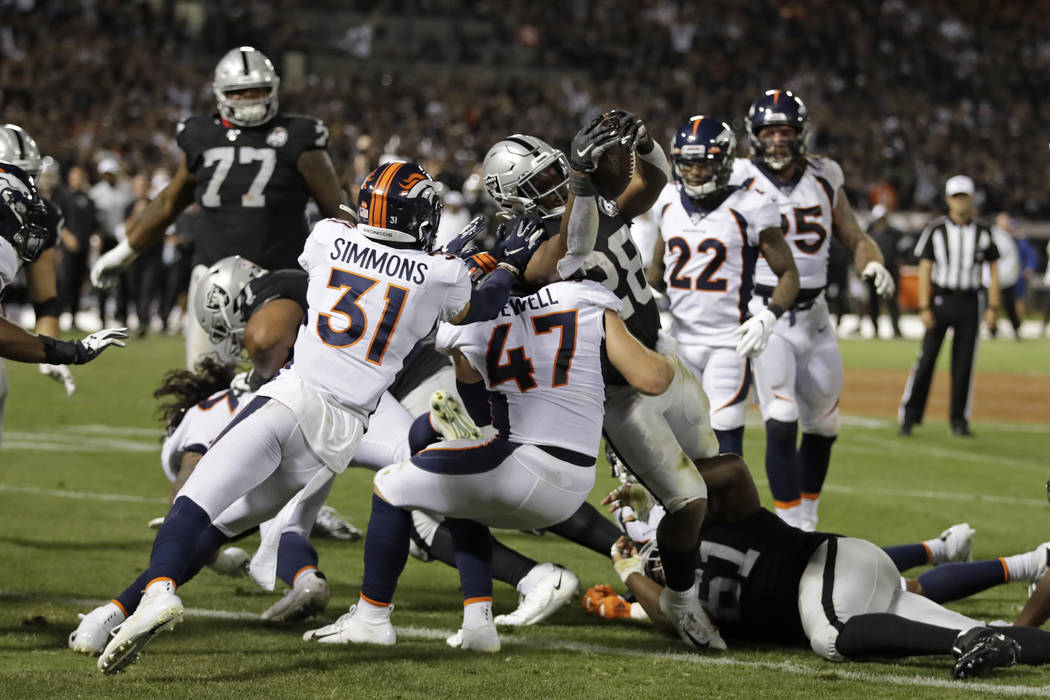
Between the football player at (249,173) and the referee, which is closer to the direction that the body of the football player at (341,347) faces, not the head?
the referee

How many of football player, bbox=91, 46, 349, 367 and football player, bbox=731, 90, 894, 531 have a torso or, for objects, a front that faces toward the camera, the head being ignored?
2

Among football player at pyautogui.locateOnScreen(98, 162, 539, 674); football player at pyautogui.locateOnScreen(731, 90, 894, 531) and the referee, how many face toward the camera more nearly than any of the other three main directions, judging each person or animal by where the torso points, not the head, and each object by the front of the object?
2

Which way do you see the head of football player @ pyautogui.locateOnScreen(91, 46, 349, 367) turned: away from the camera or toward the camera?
toward the camera

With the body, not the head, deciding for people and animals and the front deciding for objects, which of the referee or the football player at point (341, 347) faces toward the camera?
the referee

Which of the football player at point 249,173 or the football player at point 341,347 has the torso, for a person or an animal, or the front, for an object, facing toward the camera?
the football player at point 249,173

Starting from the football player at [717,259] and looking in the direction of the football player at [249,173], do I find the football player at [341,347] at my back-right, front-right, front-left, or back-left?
front-left

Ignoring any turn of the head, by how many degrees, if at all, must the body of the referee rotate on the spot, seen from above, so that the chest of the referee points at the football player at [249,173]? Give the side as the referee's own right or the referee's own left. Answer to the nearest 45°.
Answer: approximately 45° to the referee's own right

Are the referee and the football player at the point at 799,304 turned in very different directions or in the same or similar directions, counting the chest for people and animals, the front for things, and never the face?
same or similar directions

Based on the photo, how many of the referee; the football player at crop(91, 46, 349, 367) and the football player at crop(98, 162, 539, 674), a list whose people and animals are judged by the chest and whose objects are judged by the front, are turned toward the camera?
2

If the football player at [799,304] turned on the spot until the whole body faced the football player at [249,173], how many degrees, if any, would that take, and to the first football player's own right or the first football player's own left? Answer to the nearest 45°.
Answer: approximately 90° to the first football player's own right

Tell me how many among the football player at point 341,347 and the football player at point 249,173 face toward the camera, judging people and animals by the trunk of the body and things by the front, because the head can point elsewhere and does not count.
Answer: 1

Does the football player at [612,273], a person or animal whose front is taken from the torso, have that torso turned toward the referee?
no

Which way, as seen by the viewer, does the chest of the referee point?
toward the camera

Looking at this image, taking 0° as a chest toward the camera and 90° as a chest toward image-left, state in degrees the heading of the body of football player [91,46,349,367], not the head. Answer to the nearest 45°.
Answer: approximately 0°

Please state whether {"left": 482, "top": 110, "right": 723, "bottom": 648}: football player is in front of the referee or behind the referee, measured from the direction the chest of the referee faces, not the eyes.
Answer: in front

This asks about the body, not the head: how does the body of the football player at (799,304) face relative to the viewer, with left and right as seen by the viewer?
facing the viewer

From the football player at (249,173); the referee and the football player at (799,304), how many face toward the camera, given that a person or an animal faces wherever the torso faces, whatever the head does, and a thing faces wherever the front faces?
3

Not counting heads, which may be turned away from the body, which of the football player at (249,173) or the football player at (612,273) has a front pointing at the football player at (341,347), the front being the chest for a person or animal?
the football player at (249,173)

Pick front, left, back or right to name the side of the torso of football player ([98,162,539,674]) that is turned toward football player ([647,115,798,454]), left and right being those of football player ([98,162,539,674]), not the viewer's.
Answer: front

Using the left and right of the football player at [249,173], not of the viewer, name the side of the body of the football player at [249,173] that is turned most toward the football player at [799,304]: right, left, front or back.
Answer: left

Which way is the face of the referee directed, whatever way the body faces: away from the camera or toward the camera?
toward the camera
